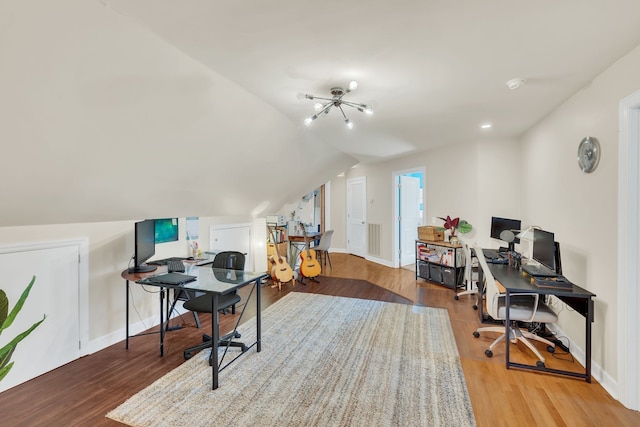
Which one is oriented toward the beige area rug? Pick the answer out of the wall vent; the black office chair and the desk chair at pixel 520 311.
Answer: the wall vent

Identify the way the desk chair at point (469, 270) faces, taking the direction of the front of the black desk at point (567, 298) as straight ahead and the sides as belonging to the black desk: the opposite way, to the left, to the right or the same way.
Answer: the opposite way

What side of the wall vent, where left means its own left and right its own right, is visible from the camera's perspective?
front

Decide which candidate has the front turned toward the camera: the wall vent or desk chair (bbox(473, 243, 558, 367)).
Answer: the wall vent

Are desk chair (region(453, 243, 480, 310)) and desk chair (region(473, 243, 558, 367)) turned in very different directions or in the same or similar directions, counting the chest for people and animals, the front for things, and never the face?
same or similar directions

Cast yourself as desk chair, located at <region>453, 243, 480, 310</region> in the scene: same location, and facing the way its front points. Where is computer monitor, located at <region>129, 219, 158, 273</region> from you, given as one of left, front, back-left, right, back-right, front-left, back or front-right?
back-right

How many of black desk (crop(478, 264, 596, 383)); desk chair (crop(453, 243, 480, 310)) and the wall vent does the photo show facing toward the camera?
1

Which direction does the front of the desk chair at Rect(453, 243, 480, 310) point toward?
to the viewer's right

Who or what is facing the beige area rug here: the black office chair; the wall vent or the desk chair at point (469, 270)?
the wall vent

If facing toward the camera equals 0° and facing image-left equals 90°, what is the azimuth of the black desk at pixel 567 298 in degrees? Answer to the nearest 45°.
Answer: approximately 90°

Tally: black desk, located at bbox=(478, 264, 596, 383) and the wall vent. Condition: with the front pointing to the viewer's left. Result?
1

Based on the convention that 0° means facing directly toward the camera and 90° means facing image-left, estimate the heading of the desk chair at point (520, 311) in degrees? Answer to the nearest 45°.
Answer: approximately 270°

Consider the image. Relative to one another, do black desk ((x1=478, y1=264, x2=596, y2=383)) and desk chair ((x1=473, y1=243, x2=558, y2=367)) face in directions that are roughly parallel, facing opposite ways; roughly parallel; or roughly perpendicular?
roughly parallel, facing opposite ways
